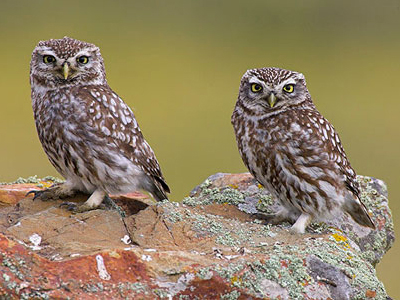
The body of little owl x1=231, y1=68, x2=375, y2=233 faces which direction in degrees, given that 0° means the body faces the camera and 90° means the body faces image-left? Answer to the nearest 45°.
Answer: approximately 45°

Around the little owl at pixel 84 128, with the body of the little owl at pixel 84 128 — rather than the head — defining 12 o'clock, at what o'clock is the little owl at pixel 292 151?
the little owl at pixel 292 151 is roughly at 8 o'clock from the little owl at pixel 84 128.

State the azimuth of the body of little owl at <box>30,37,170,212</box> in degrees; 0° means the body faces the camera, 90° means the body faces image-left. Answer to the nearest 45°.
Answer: approximately 45°
